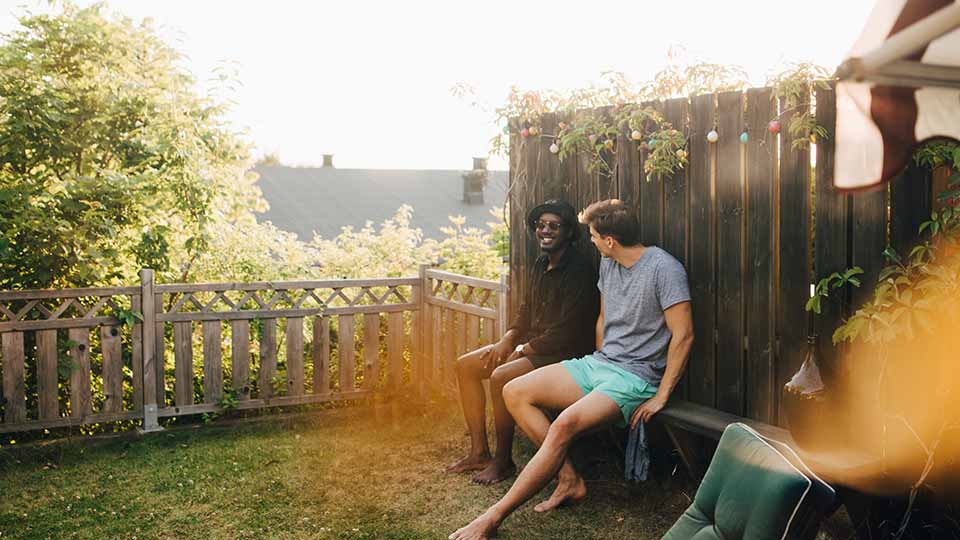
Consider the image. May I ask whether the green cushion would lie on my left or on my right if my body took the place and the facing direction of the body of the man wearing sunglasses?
on my left

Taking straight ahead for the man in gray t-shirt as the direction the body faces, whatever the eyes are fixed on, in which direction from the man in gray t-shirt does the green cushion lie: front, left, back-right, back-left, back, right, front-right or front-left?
front-left

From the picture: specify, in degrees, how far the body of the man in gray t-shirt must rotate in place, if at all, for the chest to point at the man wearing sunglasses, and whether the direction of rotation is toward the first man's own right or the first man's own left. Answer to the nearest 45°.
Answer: approximately 90° to the first man's own right

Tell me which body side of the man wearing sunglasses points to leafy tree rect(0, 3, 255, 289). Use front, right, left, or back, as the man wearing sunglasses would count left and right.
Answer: right

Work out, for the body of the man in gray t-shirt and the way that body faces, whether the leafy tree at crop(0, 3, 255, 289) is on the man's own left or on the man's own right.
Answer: on the man's own right

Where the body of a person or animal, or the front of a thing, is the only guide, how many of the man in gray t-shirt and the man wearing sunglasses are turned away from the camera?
0

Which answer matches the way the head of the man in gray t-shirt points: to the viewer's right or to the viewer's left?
to the viewer's left

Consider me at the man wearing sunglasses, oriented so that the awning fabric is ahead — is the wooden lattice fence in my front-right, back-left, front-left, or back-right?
back-right
